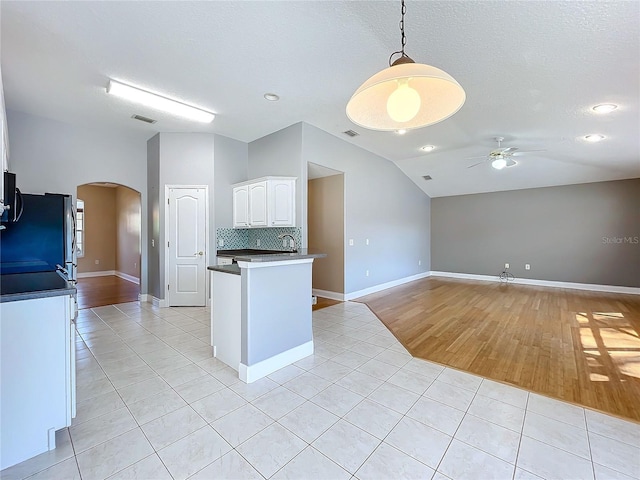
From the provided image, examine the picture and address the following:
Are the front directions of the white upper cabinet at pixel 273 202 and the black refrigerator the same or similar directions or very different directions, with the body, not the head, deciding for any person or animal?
very different directions

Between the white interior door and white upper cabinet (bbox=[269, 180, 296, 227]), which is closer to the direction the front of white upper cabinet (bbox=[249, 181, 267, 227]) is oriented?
the white interior door

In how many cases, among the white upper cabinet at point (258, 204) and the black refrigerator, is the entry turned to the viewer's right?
1

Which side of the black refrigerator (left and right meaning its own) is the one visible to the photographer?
right

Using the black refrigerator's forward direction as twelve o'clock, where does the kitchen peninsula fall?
The kitchen peninsula is roughly at 2 o'clock from the black refrigerator.

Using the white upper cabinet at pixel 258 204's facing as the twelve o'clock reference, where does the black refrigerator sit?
The black refrigerator is roughly at 1 o'clock from the white upper cabinet.

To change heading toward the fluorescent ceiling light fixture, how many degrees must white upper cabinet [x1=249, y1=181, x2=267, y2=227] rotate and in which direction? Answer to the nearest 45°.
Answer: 0° — it already faces it

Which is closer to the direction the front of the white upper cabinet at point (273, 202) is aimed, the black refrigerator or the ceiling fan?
the black refrigerator

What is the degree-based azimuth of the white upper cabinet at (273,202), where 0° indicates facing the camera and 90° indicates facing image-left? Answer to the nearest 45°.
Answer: approximately 45°

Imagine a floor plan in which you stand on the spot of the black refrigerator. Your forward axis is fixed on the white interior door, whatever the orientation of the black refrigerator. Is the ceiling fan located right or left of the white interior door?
right

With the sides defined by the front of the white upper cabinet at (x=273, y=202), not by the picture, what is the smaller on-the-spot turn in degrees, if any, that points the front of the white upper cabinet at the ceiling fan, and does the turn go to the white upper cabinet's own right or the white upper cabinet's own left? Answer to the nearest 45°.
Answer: approximately 135° to the white upper cabinet's own left
